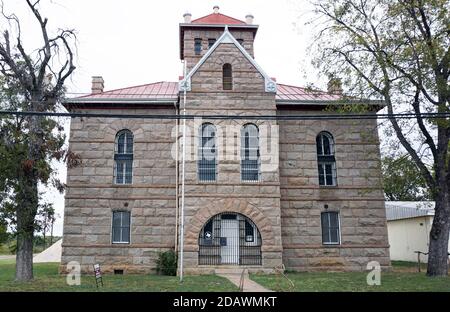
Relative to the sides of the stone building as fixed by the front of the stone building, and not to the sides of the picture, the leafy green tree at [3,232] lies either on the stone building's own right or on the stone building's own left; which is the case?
on the stone building's own right

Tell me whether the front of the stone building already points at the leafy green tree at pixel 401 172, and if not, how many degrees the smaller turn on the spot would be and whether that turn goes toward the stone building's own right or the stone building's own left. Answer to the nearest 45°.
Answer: approximately 90° to the stone building's own left

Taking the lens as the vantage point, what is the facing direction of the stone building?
facing the viewer
